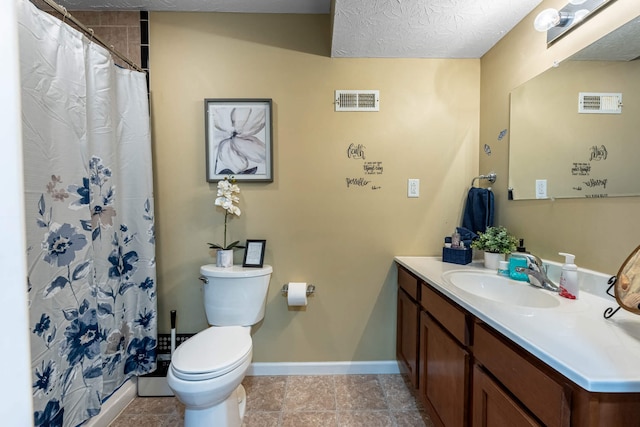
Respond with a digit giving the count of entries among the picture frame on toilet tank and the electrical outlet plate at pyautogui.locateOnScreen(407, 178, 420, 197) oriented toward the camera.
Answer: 2

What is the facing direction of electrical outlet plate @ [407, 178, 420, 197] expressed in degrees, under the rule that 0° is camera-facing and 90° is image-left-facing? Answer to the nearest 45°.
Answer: approximately 0°

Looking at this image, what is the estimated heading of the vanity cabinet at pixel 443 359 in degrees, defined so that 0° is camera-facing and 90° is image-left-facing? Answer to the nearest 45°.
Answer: approximately 45°

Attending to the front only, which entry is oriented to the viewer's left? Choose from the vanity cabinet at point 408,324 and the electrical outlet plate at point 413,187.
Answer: the vanity cabinet
